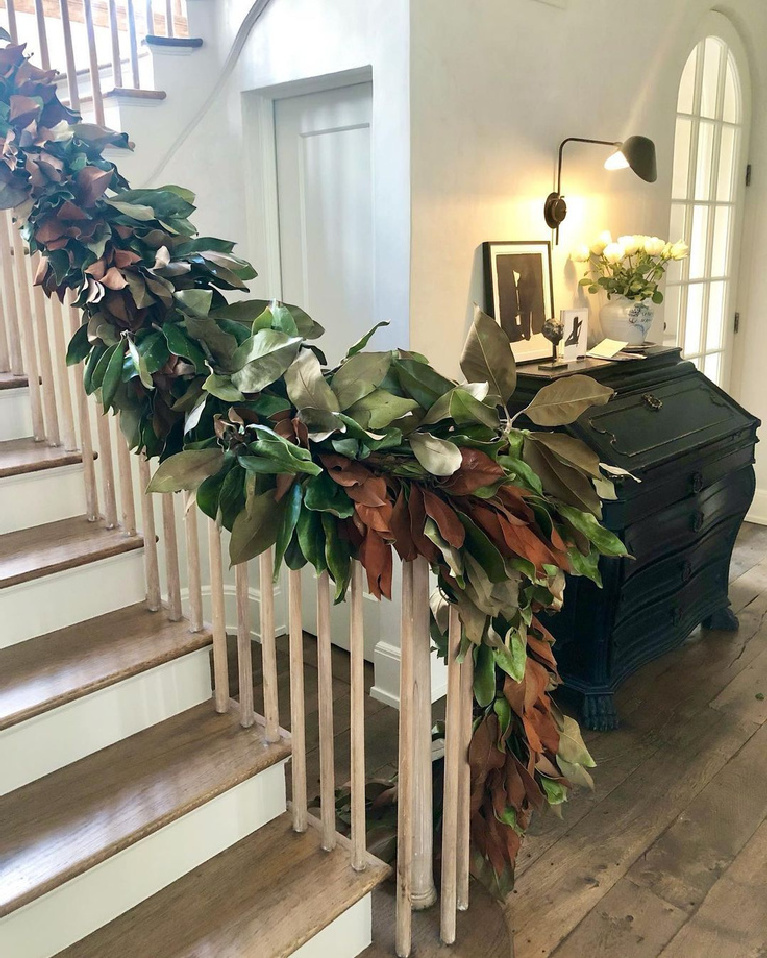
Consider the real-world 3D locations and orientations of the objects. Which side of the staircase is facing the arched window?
left

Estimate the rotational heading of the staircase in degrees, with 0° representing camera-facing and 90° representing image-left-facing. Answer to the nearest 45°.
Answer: approximately 315°

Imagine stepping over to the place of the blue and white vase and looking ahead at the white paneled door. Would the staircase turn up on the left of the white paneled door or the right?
left

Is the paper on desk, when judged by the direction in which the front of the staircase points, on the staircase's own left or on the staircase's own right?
on the staircase's own left

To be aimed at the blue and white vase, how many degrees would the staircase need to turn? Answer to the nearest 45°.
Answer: approximately 90° to its left

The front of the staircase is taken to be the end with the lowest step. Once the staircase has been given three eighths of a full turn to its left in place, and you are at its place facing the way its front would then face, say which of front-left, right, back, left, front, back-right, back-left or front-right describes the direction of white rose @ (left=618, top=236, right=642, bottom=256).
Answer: front-right

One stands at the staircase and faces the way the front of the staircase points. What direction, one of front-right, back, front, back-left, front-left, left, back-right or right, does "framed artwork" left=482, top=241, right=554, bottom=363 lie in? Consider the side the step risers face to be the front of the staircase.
left

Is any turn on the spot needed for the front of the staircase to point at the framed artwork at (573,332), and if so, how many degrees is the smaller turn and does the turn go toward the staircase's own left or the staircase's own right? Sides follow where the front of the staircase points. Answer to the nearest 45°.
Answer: approximately 90° to the staircase's own left

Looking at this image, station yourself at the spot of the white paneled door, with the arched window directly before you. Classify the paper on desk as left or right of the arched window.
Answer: right

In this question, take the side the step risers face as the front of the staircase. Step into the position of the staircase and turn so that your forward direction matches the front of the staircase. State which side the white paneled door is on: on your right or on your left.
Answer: on your left
